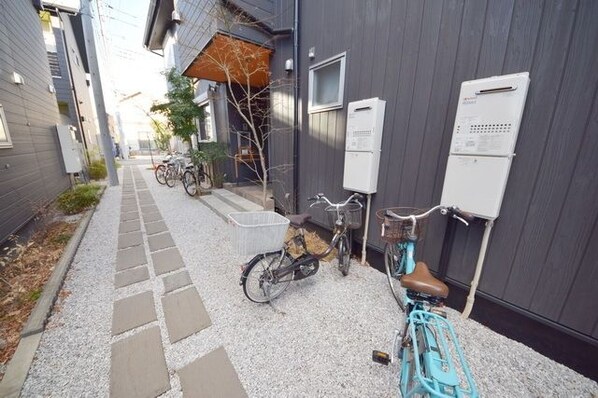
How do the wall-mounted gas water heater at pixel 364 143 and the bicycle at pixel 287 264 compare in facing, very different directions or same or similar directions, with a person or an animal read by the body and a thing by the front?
very different directions

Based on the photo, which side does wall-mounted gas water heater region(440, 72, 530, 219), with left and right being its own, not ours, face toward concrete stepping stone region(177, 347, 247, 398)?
front

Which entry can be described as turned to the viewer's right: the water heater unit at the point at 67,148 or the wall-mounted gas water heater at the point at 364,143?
the water heater unit

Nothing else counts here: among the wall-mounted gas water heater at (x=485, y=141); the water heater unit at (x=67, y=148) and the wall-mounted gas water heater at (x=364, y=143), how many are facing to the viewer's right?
1

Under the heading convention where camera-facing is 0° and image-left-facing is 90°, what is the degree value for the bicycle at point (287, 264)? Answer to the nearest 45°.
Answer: approximately 225°

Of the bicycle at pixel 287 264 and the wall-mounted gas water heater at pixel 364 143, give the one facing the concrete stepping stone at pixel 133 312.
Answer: the wall-mounted gas water heater

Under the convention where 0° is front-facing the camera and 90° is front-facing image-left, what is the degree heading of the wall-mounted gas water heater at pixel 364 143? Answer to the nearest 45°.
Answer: approximately 45°

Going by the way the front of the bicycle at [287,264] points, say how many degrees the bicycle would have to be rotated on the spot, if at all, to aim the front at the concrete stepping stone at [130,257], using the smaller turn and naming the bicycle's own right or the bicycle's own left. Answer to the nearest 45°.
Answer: approximately 135° to the bicycle's own left

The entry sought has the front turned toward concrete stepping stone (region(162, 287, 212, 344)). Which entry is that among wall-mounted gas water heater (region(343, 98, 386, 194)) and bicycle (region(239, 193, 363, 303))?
the wall-mounted gas water heater

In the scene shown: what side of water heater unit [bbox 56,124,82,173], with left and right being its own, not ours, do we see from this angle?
right

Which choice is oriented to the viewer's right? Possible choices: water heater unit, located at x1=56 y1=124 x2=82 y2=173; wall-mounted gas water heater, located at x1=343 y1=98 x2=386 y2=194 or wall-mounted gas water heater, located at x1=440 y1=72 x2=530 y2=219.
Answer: the water heater unit

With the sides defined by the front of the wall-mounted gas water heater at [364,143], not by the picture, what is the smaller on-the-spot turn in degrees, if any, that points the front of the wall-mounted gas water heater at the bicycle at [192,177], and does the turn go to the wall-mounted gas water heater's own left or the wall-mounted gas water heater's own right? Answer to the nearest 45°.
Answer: approximately 90° to the wall-mounted gas water heater's own right

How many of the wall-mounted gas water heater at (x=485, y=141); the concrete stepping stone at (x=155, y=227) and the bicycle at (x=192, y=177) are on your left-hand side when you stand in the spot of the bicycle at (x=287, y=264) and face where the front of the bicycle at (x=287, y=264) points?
2

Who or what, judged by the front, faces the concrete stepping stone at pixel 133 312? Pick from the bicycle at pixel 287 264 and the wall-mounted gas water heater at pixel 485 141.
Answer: the wall-mounted gas water heater

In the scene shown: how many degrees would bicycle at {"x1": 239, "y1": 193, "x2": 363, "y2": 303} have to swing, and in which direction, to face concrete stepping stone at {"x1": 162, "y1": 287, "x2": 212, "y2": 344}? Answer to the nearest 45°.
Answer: approximately 135° to its left

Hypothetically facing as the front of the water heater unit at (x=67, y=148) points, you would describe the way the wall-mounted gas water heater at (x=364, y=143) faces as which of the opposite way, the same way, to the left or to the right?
the opposite way

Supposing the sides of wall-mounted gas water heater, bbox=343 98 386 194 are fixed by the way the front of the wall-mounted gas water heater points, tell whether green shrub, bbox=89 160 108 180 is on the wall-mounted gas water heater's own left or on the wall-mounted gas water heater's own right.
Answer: on the wall-mounted gas water heater's own right
